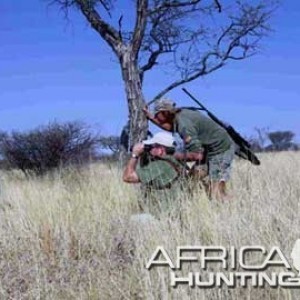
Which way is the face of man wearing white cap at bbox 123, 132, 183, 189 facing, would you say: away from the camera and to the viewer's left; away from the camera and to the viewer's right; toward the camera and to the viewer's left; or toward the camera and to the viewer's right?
toward the camera and to the viewer's left

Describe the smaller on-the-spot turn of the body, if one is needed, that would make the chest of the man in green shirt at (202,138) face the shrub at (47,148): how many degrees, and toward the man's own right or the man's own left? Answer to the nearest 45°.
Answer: approximately 45° to the man's own right

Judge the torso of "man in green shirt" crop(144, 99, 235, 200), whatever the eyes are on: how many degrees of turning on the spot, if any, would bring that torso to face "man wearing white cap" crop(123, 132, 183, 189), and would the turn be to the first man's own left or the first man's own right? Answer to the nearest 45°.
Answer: approximately 45° to the first man's own left

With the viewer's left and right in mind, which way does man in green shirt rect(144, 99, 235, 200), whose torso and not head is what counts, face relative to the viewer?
facing to the left of the viewer
